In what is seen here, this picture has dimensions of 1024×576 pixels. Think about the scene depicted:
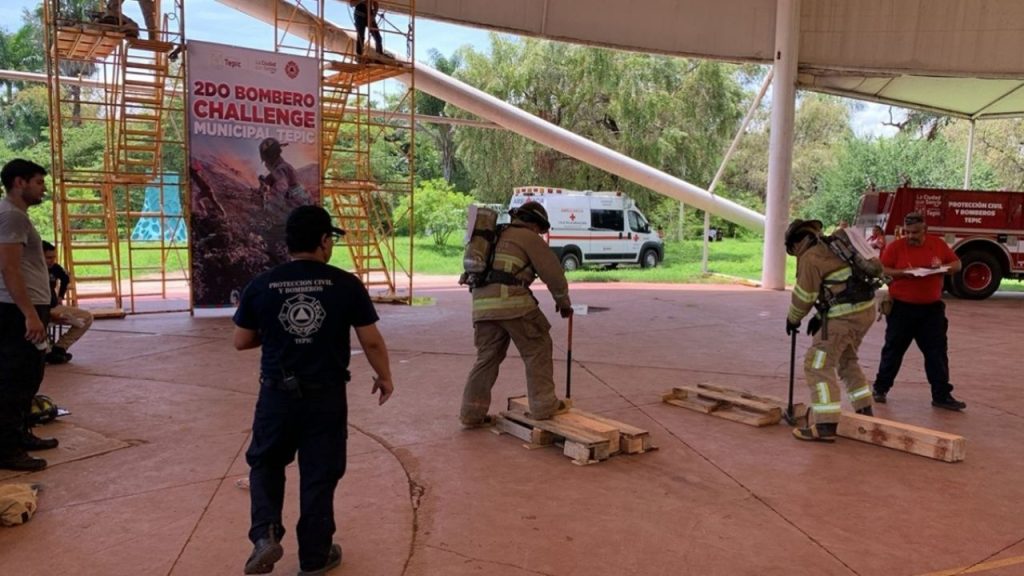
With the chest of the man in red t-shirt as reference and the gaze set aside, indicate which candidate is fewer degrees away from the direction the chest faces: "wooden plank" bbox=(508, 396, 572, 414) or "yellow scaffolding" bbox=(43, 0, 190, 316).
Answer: the wooden plank

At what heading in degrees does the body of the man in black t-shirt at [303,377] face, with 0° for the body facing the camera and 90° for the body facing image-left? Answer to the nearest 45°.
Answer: approximately 180°

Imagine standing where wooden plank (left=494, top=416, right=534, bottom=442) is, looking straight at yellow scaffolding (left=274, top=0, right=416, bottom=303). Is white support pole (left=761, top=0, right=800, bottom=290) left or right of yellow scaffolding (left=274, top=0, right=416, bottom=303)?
right

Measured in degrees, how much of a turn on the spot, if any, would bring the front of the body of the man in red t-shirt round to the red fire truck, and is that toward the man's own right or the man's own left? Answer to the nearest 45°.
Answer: approximately 180°

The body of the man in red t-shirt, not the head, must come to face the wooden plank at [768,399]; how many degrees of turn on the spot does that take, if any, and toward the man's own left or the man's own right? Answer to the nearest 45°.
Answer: approximately 45° to the man's own right

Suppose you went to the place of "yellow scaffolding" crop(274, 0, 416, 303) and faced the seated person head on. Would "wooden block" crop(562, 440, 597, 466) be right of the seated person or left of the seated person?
left

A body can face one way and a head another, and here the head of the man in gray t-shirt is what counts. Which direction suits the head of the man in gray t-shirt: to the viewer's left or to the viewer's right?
to the viewer's right

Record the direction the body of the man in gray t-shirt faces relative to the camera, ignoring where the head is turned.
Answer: to the viewer's right

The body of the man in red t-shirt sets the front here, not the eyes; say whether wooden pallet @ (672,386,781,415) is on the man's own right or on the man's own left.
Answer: on the man's own right

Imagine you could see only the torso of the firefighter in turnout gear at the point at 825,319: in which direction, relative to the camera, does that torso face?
to the viewer's left
